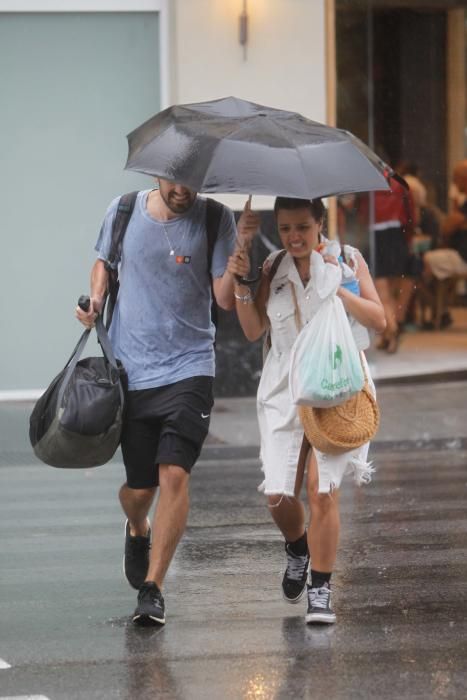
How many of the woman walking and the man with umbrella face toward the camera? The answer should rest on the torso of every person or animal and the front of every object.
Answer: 2

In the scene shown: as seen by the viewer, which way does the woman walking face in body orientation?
toward the camera

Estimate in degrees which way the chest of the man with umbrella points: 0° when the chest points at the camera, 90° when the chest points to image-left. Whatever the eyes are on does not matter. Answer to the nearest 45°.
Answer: approximately 0°

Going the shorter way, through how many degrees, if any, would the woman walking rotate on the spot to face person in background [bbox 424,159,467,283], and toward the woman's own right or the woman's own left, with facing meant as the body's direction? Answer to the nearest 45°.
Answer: approximately 180°

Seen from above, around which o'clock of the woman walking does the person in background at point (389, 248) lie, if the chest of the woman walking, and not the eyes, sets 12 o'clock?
The person in background is roughly at 6 o'clock from the woman walking.

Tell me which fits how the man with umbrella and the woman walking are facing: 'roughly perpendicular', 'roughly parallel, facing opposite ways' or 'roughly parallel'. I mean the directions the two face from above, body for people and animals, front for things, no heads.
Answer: roughly parallel

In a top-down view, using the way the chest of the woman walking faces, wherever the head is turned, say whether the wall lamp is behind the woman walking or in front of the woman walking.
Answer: behind

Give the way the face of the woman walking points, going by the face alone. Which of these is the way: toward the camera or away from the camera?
toward the camera
